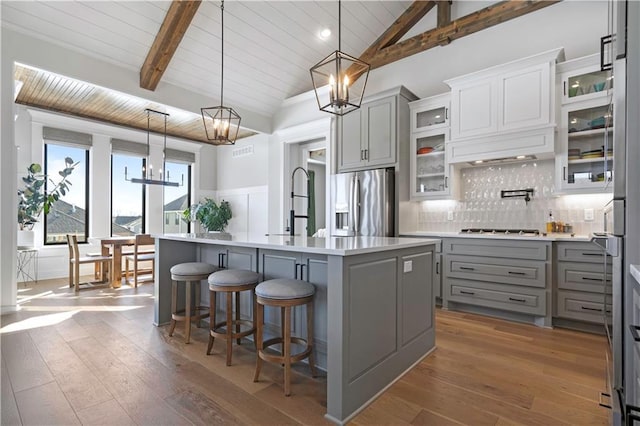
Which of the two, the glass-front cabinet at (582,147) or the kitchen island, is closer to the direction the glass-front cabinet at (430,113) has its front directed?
the kitchen island

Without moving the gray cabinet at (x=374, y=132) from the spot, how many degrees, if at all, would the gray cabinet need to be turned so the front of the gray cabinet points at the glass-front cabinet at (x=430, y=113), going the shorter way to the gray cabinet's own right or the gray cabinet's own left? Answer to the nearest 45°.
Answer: approximately 135° to the gray cabinet's own left

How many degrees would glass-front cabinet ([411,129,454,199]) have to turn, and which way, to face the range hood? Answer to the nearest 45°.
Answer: approximately 90° to its left

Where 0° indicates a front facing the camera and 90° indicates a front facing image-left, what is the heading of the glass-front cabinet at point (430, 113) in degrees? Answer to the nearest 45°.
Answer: approximately 45°

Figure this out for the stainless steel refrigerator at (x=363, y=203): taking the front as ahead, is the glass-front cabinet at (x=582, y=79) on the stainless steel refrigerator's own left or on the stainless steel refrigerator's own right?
on the stainless steel refrigerator's own left

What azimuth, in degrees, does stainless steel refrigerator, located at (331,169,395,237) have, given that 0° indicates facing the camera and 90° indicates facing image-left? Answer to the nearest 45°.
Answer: approximately 45°
